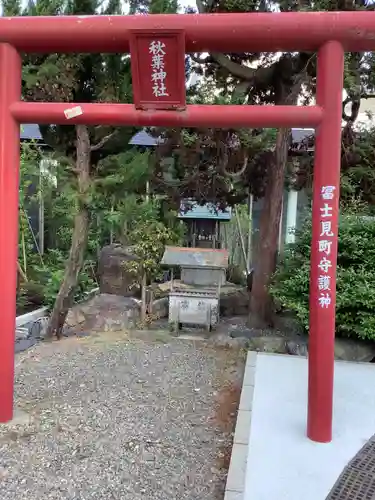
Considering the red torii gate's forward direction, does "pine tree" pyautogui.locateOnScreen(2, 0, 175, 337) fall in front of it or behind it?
behind

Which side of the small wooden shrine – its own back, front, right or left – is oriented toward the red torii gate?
front

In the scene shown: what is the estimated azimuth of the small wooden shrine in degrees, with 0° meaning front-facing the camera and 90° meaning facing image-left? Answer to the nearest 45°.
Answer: approximately 0°

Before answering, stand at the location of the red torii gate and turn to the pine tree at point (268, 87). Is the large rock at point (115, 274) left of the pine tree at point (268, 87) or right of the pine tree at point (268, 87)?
left

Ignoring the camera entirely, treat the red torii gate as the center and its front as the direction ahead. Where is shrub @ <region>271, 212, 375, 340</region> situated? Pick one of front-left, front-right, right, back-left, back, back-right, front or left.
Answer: back-left

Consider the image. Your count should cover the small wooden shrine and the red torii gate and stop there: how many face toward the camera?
2

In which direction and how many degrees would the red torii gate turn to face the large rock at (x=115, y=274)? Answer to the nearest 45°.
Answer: approximately 180°
